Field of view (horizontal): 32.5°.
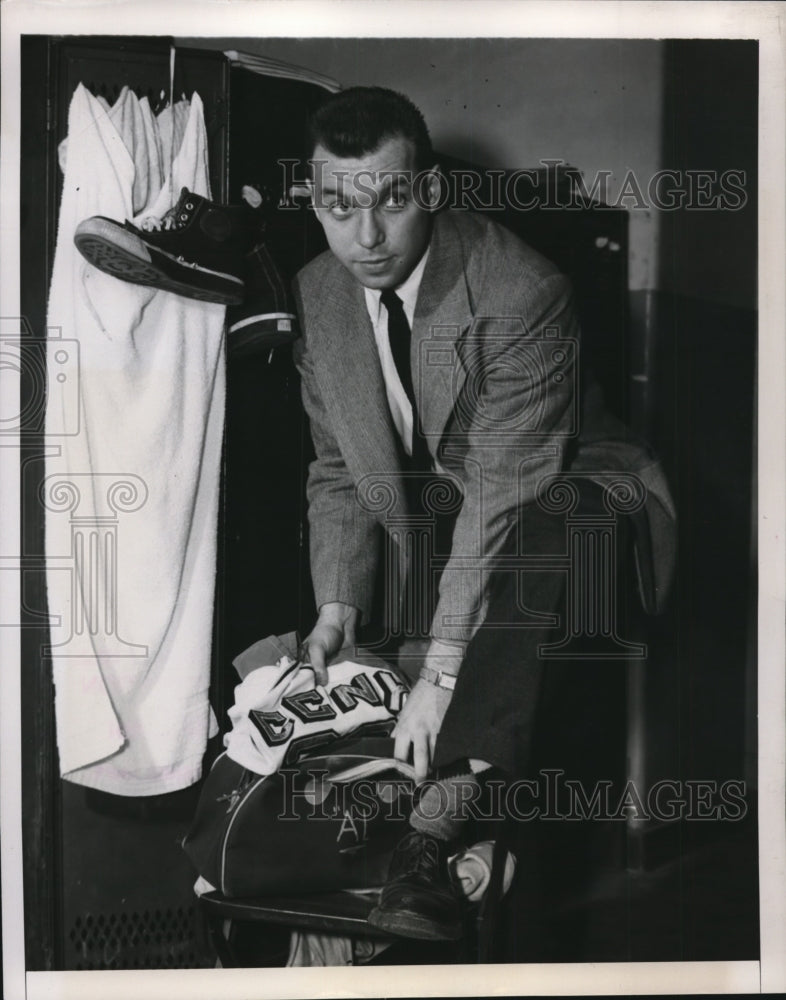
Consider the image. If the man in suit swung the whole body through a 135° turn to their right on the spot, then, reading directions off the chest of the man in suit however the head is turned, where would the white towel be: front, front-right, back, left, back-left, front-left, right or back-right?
left

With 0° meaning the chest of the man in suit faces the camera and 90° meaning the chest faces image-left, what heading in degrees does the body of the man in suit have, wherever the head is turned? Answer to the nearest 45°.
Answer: approximately 45°

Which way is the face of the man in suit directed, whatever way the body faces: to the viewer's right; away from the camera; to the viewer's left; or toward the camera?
toward the camera

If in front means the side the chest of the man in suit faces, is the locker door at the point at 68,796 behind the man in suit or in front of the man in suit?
in front
